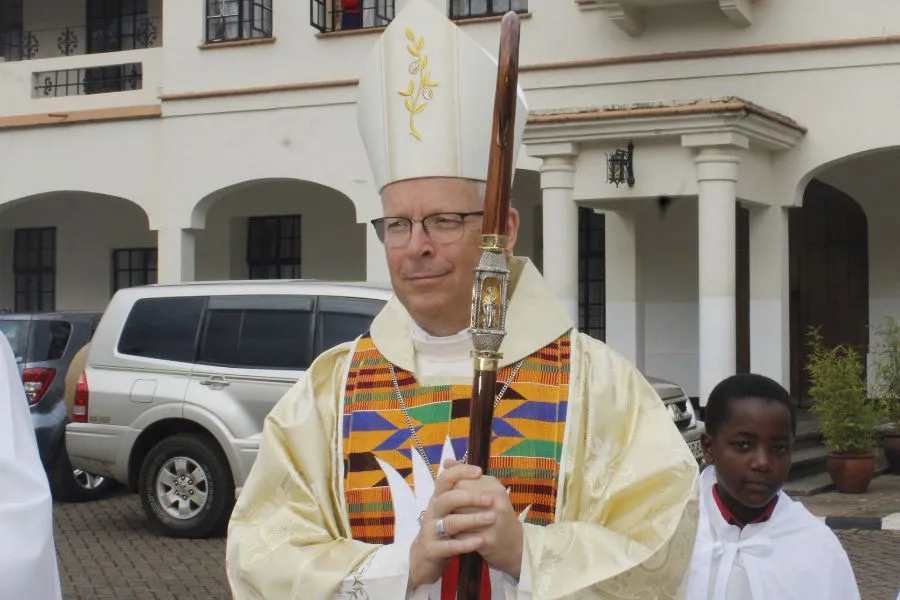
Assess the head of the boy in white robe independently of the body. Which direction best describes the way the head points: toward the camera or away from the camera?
toward the camera

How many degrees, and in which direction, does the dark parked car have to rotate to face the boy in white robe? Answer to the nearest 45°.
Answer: approximately 135° to its right

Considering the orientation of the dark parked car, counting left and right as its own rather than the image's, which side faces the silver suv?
right

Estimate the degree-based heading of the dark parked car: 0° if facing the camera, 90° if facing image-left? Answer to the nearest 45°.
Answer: approximately 225°

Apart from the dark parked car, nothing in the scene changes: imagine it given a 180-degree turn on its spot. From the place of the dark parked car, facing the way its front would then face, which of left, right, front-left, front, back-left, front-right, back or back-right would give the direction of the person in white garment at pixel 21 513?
front-left

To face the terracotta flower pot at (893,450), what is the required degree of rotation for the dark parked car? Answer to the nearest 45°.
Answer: approximately 45° to its right

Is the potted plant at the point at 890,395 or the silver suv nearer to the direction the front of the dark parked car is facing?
the potted plant

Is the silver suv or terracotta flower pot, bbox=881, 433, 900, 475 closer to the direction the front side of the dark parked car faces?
the terracotta flower pot

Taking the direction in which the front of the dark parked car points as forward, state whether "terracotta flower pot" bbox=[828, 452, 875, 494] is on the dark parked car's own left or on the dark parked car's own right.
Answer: on the dark parked car's own right
